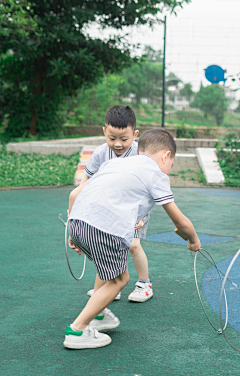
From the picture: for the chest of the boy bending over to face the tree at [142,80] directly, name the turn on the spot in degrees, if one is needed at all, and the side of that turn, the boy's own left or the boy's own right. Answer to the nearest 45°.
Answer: approximately 45° to the boy's own left

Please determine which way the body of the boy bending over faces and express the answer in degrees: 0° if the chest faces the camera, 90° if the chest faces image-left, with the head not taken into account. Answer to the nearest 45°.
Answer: approximately 225°

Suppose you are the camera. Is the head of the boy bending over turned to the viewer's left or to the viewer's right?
to the viewer's right

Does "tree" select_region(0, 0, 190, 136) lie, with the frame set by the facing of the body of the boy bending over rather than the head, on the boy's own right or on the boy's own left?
on the boy's own left
